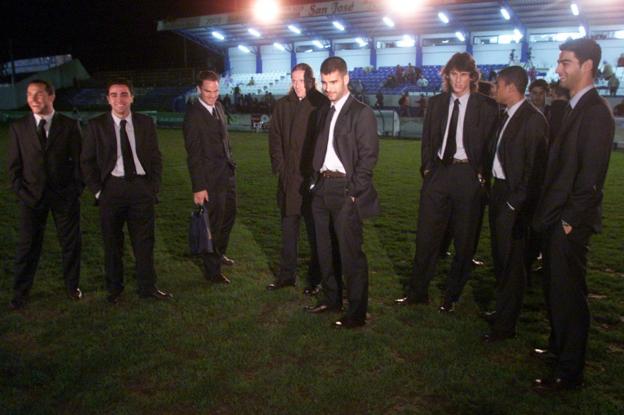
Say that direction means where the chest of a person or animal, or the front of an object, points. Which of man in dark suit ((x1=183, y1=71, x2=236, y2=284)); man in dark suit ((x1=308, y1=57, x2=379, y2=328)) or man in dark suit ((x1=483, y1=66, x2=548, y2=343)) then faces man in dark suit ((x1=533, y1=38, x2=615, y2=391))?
man in dark suit ((x1=183, y1=71, x2=236, y2=284))

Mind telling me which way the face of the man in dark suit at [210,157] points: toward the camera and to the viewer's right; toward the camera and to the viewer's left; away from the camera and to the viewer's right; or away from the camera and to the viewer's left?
toward the camera and to the viewer's right

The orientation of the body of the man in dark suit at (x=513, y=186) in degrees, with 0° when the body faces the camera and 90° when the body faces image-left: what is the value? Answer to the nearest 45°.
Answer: approximately 90°

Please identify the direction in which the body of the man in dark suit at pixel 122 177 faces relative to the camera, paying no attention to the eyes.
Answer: toward the camera

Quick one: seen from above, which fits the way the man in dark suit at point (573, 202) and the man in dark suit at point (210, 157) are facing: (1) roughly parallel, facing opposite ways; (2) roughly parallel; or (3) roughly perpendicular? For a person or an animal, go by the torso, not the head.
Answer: roughly parallel, facing opposite ways

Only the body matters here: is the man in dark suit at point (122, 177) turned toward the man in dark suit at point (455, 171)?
no

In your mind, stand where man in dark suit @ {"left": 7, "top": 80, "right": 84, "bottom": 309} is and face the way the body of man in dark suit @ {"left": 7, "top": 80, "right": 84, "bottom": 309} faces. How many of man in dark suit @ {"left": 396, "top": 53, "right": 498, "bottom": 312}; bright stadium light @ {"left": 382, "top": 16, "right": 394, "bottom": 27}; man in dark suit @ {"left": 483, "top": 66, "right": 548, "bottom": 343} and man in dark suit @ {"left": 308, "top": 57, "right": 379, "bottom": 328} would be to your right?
0

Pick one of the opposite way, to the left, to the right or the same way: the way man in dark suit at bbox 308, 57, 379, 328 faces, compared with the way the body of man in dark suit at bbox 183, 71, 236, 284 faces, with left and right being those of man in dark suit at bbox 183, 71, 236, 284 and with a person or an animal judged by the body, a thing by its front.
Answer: to the right

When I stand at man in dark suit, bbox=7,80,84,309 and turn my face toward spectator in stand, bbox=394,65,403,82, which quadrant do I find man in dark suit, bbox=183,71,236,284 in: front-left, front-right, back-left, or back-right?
front-right

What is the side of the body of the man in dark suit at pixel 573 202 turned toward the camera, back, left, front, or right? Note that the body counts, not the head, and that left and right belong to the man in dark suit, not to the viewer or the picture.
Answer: left

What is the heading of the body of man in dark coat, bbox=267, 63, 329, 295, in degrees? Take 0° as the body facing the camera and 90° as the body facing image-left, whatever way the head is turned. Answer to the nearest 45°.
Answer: approximately 45°

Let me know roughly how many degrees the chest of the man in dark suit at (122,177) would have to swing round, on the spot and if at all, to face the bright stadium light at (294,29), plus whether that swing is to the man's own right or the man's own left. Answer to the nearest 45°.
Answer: approximately 180°

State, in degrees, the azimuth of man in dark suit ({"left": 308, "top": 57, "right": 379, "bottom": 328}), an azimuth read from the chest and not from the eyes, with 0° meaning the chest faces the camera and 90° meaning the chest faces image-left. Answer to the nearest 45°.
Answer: approximately 45°

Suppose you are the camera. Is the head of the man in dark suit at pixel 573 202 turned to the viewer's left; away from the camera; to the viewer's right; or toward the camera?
to the viewer's left

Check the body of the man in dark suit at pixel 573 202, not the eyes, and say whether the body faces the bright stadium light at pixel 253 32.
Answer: no

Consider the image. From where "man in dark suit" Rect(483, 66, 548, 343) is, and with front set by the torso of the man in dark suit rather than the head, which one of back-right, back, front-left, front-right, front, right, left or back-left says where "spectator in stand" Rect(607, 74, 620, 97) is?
right

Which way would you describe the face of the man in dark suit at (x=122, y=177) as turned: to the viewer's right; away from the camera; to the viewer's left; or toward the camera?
toward the camera
